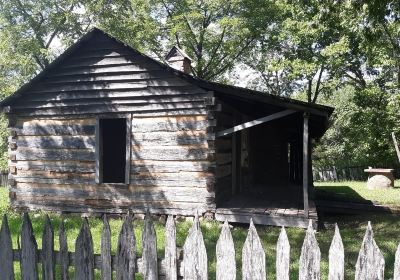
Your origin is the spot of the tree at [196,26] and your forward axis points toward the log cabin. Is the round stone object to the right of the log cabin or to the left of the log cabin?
left

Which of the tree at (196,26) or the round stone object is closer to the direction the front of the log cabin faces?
the round stone object

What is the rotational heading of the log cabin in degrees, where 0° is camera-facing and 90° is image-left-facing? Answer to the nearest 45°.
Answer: approximately 270°

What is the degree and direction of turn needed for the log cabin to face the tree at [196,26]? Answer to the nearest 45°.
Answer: approximately 90° to its left

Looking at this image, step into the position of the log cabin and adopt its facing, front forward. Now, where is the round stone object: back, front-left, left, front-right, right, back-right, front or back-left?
front-left

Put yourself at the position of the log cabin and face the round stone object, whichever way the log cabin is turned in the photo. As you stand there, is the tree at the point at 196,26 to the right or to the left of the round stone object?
left
